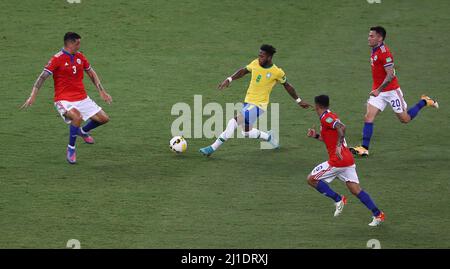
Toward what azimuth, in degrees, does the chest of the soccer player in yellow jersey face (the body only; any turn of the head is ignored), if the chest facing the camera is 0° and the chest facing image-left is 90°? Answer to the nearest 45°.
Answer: approximately 45°

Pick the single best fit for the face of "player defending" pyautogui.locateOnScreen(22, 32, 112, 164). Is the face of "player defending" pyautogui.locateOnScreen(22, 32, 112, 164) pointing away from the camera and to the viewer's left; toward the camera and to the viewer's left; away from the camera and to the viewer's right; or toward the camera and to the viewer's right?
toward the camera and to the viewer's right

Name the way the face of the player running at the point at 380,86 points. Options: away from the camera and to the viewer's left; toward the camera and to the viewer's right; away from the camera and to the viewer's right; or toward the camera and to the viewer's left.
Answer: toward the camera and to the viewer's left

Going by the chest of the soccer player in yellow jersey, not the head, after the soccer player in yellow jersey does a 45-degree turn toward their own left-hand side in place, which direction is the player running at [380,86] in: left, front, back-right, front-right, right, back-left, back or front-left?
left

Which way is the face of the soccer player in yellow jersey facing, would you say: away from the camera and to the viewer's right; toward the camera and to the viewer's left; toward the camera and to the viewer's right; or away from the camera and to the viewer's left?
toward the camera and to the viewer's left

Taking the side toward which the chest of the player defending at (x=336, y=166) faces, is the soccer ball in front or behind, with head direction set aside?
in front

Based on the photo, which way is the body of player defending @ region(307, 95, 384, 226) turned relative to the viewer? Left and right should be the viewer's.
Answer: facing to the left of the viewer
